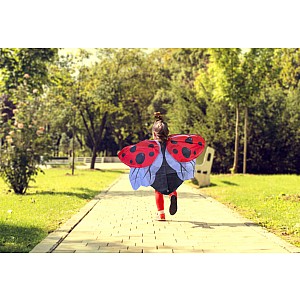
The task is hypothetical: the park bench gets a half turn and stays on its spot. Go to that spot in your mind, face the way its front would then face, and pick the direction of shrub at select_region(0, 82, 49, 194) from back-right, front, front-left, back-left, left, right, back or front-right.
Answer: back-right

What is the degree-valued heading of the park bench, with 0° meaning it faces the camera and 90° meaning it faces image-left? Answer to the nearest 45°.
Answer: approximately 90°
